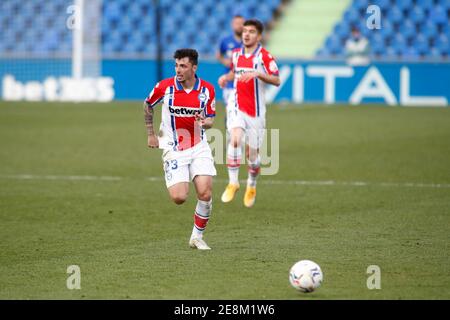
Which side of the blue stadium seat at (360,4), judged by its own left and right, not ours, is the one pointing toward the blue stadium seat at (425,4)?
left

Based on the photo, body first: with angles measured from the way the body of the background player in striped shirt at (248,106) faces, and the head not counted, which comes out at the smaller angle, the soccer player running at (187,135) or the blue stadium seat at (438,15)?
the soccer player running

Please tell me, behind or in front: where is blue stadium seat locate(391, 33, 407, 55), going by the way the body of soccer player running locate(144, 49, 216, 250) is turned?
behind

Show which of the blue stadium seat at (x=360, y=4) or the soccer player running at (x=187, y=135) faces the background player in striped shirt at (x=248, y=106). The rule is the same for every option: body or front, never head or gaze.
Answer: the blue stadium seat

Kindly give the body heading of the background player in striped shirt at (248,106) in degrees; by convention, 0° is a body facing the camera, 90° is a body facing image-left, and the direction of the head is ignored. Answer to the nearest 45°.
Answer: approximately 45°

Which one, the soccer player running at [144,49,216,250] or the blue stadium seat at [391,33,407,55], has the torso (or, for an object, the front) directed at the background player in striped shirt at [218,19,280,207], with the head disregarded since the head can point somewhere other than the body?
the blue stadium seat

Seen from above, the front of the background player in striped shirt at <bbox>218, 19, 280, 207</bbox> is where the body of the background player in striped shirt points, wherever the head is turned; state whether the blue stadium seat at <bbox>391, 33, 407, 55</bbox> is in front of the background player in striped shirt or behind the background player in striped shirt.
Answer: behind

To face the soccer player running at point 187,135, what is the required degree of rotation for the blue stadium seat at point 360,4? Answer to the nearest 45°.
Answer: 0° — it already faces them

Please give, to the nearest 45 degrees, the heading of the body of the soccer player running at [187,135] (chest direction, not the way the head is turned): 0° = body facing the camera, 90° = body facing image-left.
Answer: approximately 0°

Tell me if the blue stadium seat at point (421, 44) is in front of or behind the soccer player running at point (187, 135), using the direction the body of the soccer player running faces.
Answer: behind
